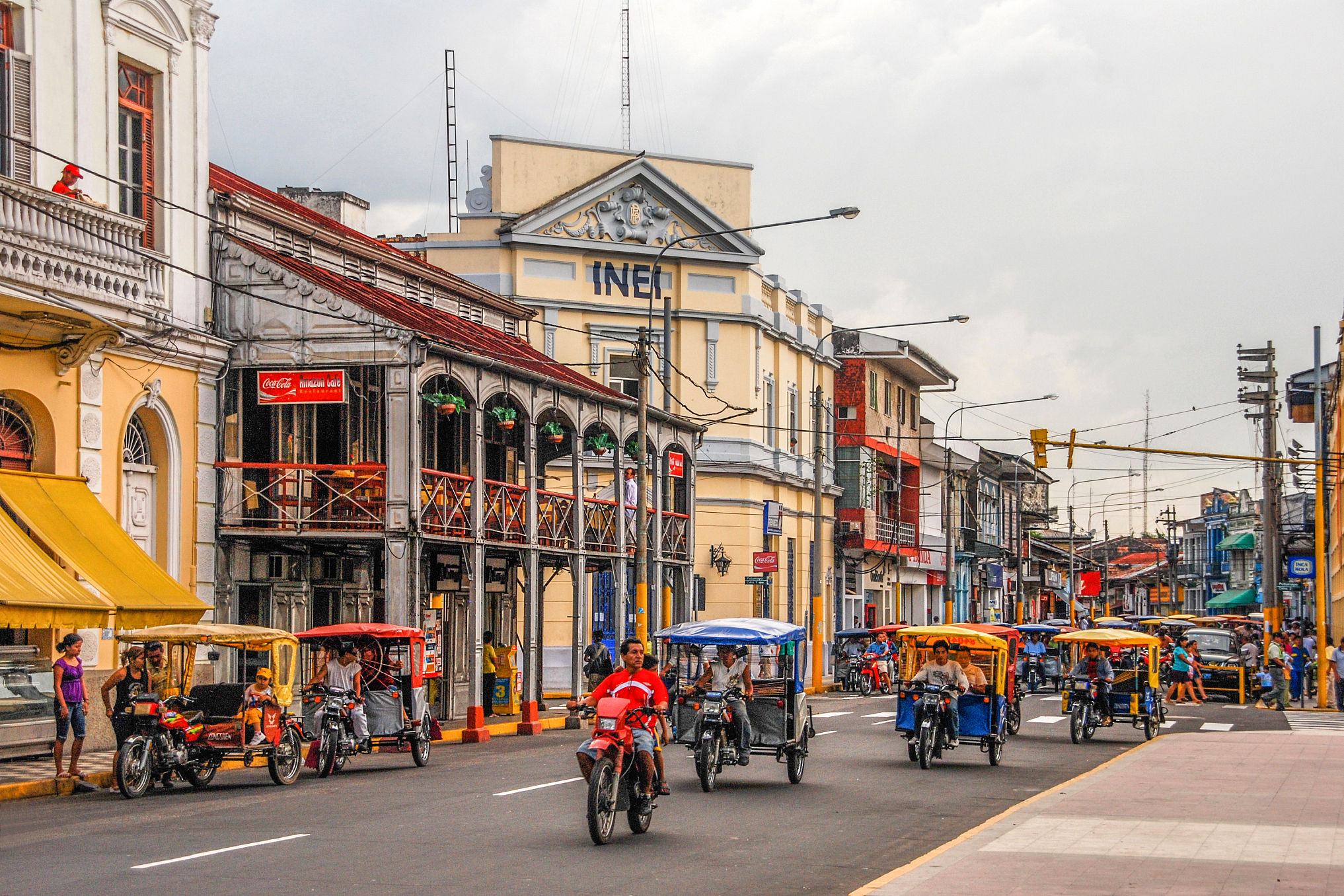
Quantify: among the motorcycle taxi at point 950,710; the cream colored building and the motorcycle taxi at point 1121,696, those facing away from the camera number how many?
0

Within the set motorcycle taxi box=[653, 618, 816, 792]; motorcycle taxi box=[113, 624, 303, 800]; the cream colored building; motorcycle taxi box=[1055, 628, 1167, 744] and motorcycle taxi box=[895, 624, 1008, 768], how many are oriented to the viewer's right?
0

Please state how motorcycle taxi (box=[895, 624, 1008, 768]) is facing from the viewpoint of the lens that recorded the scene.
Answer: facing the viewer and to the left of the viewer

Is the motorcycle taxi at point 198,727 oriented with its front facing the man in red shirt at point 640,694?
no

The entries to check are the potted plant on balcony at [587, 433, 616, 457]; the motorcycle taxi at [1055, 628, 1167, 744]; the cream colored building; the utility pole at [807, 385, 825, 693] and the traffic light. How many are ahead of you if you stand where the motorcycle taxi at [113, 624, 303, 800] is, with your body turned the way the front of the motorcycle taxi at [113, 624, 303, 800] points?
0

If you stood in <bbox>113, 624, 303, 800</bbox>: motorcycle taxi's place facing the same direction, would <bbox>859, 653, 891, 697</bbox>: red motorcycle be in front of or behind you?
behind

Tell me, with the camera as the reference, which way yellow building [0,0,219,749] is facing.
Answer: facing the viewer and to the right of the viewer

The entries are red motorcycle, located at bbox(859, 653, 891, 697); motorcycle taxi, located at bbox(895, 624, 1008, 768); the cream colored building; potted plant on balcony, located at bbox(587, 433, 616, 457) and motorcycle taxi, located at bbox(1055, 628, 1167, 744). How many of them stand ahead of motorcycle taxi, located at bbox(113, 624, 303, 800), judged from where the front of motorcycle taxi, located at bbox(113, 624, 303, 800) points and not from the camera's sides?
0

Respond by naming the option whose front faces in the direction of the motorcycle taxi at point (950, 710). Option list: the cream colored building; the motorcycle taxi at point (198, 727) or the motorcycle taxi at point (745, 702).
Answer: the cream colored building

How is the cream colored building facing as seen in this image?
toward the camera
